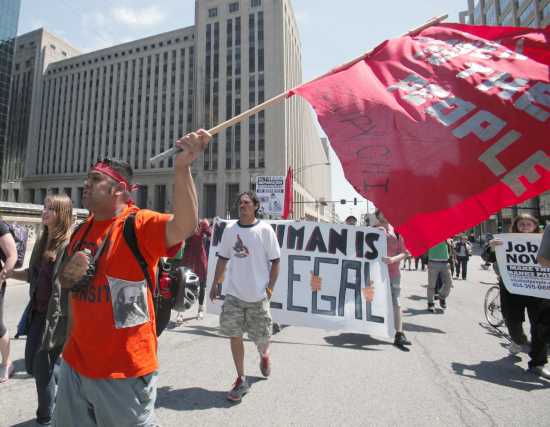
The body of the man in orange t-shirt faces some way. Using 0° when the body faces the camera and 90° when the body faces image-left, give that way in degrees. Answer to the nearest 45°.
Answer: approximately 45°

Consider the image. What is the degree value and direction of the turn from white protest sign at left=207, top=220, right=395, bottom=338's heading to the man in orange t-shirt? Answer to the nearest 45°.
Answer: approximately 45° to its right

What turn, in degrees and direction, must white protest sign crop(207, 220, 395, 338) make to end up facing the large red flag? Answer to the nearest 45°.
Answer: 0° — it already faces it

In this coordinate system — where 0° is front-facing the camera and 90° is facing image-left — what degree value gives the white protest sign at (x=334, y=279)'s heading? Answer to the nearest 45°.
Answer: approximately 0°

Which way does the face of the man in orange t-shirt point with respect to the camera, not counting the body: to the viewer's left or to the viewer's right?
to the viewer's left

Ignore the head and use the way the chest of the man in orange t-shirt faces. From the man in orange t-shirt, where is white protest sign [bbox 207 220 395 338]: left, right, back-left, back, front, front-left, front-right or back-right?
back
